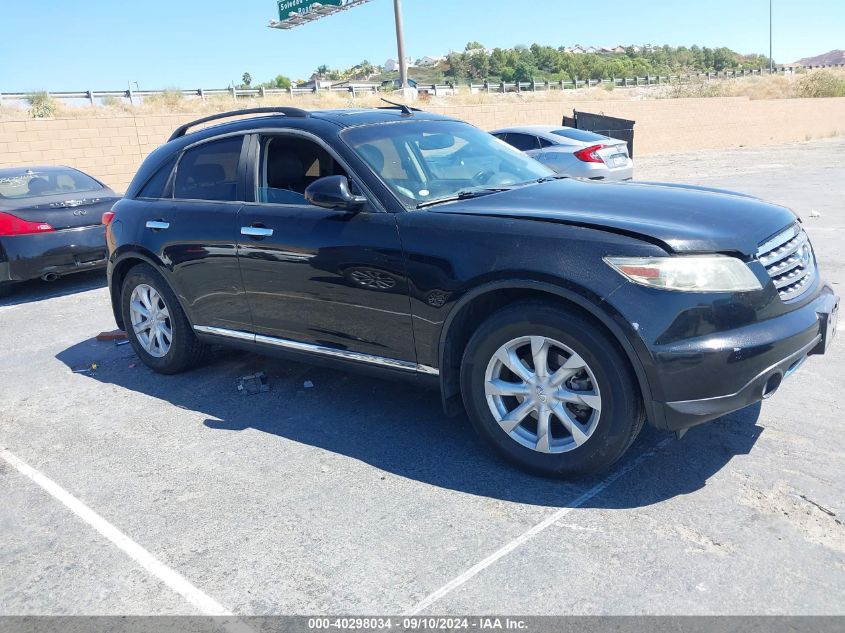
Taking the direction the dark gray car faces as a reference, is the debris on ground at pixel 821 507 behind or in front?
behind

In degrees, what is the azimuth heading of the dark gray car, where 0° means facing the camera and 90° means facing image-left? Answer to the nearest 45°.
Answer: approximately 135°

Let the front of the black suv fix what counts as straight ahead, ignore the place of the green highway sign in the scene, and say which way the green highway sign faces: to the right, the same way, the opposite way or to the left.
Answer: to the right

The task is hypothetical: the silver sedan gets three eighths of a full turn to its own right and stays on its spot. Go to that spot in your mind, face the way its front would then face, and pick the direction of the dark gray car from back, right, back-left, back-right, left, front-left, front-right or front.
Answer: back-right

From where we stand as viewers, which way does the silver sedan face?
facing away from the viewer and to the left of the viewer

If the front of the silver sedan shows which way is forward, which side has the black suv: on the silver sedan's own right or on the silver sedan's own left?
on the silver sedan's own left

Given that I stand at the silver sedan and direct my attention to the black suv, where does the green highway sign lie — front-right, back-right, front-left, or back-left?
back-right

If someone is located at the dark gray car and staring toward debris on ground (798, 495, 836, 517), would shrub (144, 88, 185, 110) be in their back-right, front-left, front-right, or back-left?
back-left

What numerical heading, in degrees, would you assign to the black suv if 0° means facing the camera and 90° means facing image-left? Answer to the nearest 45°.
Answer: approximately 315°
